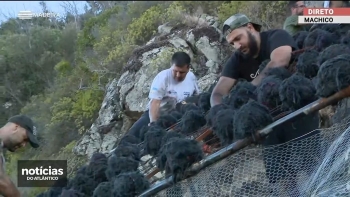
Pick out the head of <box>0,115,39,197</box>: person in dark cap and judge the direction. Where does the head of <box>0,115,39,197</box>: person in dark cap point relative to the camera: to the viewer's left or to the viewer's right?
to the viewer's right

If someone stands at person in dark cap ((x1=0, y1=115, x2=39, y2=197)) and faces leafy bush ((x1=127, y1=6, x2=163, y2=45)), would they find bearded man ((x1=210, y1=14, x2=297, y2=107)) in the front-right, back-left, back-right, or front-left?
front-right

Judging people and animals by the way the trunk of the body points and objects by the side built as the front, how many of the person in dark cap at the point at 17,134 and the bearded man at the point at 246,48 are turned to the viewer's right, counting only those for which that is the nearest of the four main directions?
1

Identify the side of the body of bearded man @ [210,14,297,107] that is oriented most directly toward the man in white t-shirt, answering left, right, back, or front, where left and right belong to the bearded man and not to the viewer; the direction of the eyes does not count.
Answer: right

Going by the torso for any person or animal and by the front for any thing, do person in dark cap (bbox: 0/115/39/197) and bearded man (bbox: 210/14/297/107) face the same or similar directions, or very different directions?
very different directions

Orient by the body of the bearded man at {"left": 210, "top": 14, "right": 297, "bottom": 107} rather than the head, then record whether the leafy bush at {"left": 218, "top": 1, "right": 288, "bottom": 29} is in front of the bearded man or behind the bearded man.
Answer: behind

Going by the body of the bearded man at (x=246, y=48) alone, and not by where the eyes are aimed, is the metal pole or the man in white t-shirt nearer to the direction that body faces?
the metal pole

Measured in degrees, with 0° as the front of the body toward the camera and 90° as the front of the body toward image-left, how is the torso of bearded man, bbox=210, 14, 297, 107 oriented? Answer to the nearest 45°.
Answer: approximately 45°

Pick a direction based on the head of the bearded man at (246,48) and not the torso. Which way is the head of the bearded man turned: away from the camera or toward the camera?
toward the camera

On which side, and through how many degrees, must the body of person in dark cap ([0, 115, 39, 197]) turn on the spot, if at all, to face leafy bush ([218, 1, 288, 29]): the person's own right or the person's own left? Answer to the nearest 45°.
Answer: approximately 45° to the person's own left

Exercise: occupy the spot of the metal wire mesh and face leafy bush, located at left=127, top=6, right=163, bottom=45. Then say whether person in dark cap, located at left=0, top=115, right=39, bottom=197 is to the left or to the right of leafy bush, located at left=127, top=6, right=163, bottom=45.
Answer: left

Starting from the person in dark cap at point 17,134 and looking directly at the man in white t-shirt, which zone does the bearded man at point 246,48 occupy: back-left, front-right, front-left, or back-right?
front-right

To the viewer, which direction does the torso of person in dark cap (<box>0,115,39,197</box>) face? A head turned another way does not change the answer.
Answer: to the viewer's right
